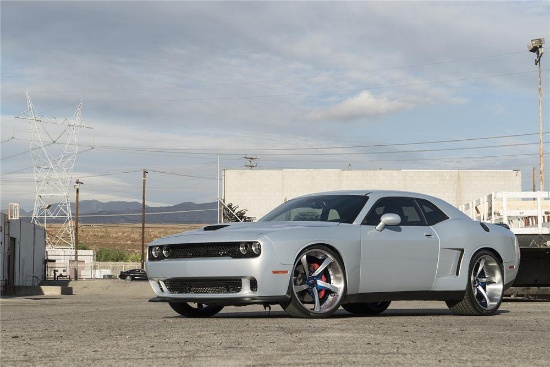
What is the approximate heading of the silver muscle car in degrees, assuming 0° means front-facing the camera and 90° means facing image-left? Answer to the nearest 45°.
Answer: approximately 45°
